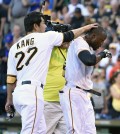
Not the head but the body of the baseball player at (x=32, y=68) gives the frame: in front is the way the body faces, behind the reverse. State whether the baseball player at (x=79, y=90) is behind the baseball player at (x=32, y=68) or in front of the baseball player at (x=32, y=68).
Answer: in front

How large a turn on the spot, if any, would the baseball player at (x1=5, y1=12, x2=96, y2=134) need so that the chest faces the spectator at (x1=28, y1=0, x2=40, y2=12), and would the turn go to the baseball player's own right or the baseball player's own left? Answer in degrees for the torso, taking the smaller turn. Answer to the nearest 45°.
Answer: approximately 45° to the baseball player's own left

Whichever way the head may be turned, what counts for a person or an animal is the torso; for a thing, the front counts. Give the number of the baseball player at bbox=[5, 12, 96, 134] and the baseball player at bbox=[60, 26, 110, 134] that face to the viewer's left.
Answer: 0

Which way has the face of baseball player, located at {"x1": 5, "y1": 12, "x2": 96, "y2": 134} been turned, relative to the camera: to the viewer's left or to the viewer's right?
to the viewer's right

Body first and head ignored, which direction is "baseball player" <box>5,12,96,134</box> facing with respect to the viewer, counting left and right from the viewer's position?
facing away from the viewer and to the right of the viewer
